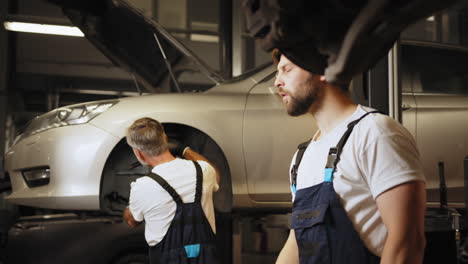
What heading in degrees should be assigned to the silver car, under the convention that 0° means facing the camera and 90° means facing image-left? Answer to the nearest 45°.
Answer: approximately 90°

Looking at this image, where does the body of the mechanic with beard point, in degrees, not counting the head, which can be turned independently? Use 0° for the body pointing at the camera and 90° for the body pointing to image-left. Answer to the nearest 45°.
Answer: approximately 45°

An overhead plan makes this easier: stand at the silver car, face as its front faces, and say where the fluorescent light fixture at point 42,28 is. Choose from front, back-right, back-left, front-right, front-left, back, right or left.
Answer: front-right

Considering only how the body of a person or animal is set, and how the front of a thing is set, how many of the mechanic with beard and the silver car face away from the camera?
0

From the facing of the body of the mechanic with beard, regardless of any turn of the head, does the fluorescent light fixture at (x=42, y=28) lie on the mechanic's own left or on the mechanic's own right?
on the mechanic's own right

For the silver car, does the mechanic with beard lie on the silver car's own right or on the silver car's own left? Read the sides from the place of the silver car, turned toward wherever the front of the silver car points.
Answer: on the silver car's own left

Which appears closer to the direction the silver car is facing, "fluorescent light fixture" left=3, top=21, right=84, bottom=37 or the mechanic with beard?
the fluorescent light fixture

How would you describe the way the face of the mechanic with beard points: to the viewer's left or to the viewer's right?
to the viewer's left
